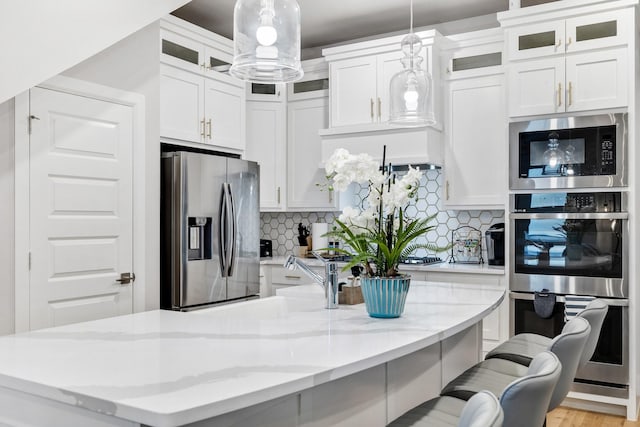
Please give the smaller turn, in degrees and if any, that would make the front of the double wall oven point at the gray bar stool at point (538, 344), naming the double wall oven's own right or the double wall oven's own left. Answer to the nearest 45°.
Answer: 0° — it already faces it

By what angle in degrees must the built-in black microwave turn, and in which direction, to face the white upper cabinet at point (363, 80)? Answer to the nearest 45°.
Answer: approximately 90° to its right

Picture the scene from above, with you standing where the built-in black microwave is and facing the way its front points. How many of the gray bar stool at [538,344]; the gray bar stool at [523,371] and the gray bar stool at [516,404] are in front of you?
3

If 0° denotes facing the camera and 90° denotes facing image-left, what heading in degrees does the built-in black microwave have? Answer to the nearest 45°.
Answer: approximately 0°

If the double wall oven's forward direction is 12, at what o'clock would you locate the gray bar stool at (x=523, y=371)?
The gray bar stool is roughly at 12 o'clock from the double wall oven.

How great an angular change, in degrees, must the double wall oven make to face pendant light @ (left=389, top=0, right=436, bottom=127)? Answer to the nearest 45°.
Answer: approximately 45° to its right

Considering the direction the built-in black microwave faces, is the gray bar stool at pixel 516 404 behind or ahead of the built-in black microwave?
ahead

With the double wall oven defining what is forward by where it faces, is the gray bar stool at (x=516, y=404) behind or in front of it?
in front

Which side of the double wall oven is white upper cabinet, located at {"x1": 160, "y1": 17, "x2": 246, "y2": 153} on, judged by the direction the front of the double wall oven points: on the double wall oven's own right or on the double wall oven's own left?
on the double wall oven's own right
